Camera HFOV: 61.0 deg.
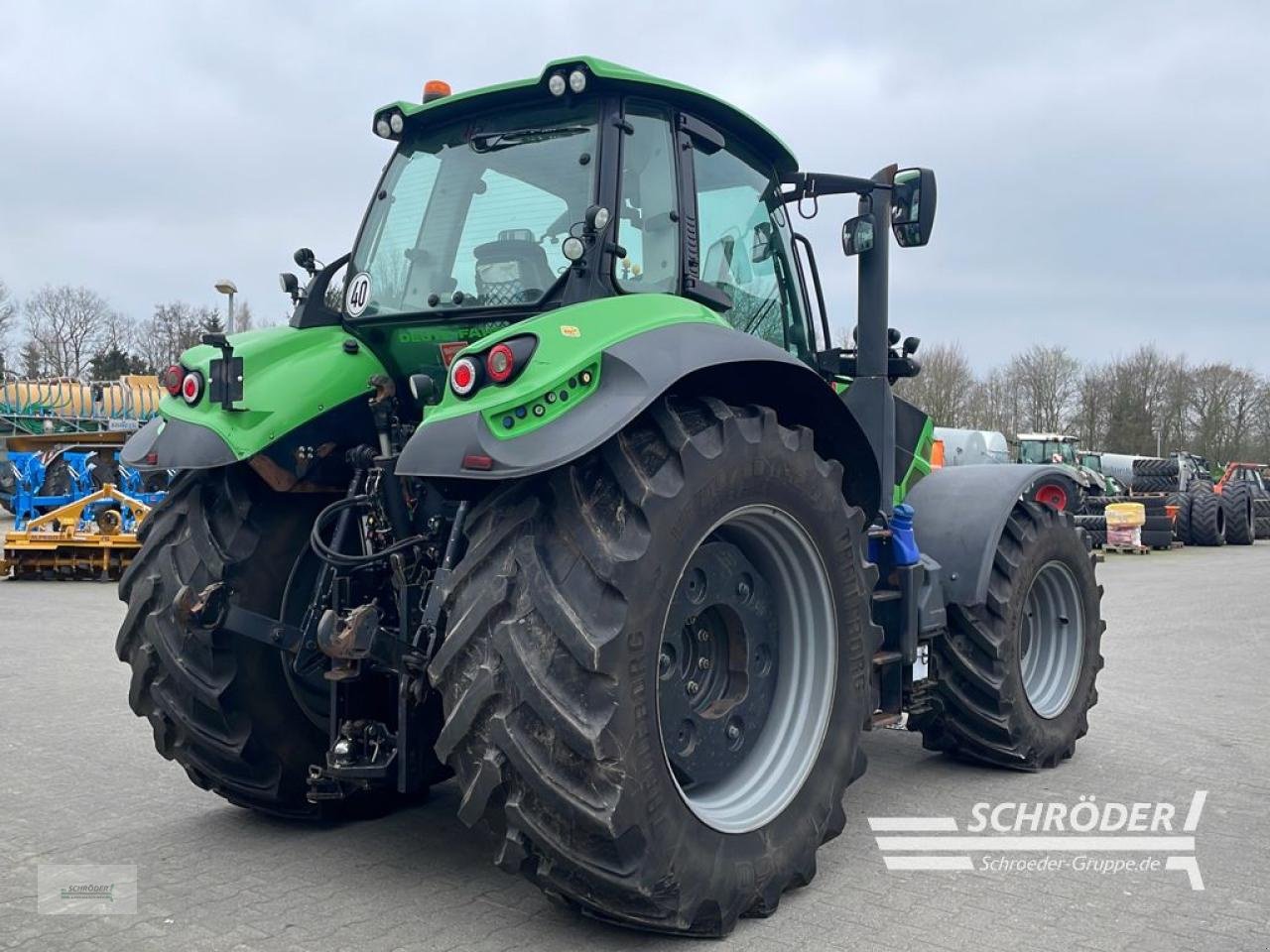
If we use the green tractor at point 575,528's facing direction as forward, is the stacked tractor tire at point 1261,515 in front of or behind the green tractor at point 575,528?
in front

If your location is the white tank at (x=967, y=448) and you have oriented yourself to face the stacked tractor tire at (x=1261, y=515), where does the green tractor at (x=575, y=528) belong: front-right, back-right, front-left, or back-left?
back-right

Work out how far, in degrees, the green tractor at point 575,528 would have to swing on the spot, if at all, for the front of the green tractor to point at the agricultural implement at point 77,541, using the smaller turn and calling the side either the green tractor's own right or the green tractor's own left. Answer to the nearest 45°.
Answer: approximately 90° to the green tractor's own left

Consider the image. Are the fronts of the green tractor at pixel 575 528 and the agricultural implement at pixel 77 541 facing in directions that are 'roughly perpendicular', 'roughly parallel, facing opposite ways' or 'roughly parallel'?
roughly perpendicular

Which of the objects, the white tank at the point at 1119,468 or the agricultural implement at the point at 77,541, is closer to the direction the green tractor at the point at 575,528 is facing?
the white tank

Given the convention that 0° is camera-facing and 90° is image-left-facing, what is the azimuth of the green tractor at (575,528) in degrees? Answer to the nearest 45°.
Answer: approximately 225°
